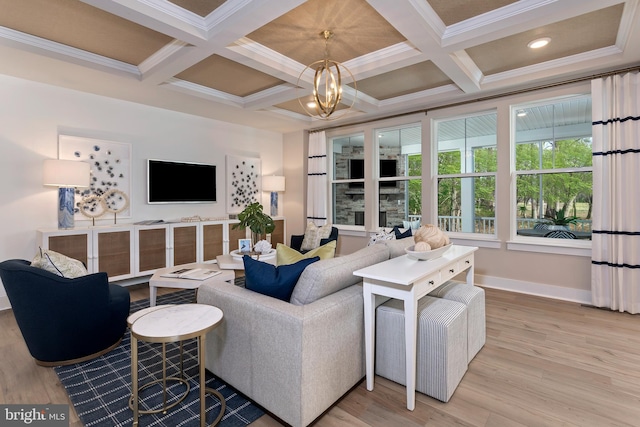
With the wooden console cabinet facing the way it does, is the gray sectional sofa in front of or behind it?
in front

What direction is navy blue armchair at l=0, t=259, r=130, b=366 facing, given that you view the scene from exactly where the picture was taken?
facing away from the viewer and to the right of the viewer

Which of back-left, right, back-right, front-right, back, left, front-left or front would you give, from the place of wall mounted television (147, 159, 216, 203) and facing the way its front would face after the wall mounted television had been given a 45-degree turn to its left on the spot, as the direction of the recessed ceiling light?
front-right

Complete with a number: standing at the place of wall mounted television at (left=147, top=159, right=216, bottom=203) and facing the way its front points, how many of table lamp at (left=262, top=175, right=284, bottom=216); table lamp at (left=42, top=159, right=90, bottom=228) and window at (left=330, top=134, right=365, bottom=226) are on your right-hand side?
1

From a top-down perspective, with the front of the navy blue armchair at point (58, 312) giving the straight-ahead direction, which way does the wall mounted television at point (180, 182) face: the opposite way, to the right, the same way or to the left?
to the right

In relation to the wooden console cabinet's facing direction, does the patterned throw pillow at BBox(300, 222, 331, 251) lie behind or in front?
in front

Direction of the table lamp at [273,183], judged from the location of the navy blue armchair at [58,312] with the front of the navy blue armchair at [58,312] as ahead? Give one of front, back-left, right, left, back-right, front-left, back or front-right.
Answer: front

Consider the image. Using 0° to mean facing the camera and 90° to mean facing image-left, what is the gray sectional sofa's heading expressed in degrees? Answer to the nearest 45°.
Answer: approximately 135°

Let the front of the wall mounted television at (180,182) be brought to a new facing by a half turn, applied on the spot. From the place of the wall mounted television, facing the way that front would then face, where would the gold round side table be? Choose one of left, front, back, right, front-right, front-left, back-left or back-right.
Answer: back-left

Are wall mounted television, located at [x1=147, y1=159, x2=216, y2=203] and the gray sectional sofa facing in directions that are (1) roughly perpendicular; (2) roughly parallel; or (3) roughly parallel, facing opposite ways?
roughly parallel, facing opposite ways

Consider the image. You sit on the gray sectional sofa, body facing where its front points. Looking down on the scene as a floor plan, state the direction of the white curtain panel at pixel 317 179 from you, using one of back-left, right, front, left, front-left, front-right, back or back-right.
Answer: front-right

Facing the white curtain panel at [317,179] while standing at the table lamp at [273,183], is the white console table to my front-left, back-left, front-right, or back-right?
front-right

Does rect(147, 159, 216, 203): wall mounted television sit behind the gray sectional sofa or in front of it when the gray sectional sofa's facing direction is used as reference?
in front

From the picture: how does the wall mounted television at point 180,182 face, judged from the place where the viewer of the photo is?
facing the viewer and to the right of the viewer

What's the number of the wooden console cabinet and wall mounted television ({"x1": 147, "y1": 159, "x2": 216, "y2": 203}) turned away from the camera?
0
